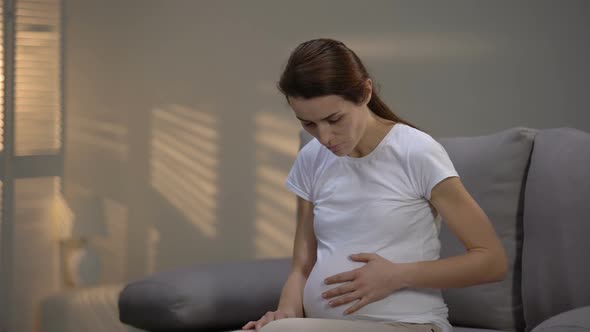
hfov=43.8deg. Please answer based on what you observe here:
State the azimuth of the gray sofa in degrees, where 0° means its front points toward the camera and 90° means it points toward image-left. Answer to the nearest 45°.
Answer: approximately 45°

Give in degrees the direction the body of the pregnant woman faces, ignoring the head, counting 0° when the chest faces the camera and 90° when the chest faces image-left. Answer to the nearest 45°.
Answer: approximately 45°
